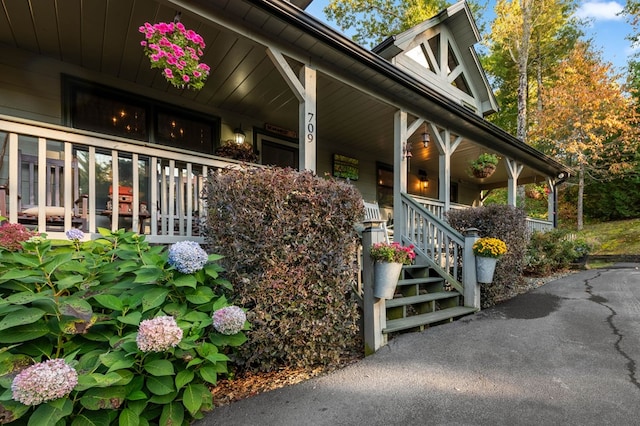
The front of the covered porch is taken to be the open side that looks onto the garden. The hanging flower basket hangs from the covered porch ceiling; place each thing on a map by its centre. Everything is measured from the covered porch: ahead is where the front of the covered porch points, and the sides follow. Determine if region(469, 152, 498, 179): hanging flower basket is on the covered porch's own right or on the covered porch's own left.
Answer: on the covered porch's own left

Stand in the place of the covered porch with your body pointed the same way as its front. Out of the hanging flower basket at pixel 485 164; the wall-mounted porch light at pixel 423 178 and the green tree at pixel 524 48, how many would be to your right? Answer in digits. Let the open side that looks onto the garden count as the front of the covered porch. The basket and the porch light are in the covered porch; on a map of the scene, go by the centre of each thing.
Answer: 0

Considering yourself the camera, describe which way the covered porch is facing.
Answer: facing the viewer and to the right of the viewer

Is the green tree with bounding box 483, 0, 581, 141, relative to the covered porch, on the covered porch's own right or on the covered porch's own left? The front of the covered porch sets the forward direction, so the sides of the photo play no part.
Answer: on the covered porch's own left

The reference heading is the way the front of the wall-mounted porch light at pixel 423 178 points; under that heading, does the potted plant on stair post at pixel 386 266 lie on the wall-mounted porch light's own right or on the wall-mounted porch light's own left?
on the wall-mounted porch light's own right

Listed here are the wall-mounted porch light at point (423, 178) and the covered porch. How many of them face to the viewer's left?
0

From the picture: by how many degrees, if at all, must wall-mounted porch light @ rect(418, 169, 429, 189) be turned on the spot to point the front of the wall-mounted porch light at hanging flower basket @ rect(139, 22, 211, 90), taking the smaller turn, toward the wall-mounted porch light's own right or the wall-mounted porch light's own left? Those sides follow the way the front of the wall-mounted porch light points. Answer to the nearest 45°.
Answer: approximately 45° to the wall-mounted porch light's own right

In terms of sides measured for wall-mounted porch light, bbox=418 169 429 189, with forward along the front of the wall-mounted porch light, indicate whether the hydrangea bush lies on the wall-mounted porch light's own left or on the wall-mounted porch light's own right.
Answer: on the wall-mounted porch light's own right

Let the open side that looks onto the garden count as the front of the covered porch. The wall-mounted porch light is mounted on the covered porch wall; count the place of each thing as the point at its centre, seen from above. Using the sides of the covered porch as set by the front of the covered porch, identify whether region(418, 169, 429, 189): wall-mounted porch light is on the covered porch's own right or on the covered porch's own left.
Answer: on the covered porch's own left

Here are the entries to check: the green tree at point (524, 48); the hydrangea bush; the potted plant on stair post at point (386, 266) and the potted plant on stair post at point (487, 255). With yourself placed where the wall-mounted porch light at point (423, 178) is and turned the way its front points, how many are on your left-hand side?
1

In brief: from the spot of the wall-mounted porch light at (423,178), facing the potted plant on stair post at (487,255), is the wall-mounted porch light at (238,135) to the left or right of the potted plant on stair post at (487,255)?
right

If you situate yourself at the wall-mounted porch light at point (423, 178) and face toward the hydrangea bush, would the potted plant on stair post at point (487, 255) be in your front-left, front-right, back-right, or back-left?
front-left

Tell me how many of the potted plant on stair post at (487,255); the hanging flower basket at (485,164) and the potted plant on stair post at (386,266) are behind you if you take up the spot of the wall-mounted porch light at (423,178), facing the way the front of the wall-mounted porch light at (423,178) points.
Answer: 0

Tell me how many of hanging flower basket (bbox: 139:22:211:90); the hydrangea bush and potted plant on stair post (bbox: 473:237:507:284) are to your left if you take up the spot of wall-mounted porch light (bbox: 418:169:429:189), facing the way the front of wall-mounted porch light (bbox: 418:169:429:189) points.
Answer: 0

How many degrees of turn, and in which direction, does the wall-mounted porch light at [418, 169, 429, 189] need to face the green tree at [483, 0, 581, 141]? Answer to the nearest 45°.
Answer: approximately 90° to its left

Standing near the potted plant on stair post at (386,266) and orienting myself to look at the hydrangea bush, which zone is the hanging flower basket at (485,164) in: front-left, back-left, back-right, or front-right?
back-right

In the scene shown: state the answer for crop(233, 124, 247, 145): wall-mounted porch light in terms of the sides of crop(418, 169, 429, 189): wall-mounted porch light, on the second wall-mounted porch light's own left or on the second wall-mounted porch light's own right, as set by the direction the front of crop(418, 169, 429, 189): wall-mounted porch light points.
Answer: on the second wall-mounted porch light's own right

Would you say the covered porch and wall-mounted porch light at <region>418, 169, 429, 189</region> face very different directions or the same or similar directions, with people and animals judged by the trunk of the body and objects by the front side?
same or similar directions

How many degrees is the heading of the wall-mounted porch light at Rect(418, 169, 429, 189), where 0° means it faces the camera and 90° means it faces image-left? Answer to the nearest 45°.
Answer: approximately 315°
